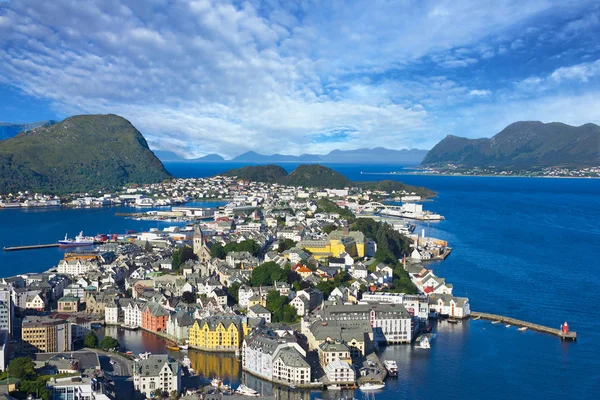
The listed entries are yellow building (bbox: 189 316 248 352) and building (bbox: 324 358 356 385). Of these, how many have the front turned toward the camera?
2

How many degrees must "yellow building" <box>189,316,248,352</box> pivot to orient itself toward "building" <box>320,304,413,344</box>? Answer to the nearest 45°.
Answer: approximately 90° to its left

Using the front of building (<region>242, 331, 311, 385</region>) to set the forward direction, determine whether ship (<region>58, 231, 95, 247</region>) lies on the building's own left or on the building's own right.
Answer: on the building's own right

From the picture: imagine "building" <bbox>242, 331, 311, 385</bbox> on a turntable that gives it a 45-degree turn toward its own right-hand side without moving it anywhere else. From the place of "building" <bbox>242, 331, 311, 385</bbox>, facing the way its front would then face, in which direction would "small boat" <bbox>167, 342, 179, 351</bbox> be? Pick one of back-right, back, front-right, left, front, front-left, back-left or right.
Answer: front-right

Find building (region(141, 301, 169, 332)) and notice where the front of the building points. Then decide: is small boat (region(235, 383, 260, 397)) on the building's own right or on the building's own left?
on the building's own left

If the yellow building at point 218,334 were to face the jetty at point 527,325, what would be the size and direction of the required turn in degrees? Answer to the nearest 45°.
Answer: approximately 90° to its left

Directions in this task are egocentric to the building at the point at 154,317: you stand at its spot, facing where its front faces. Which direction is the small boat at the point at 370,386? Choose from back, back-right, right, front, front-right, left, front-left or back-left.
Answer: left

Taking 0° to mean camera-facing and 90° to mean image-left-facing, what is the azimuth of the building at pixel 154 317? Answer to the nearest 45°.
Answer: approximately 45°

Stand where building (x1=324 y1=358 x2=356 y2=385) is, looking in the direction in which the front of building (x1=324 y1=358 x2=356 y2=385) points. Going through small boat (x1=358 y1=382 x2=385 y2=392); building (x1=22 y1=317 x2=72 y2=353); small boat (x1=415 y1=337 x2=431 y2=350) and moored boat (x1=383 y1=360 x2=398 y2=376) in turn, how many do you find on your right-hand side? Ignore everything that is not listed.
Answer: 1

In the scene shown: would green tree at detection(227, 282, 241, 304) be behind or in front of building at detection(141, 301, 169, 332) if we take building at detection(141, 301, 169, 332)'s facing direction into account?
behind

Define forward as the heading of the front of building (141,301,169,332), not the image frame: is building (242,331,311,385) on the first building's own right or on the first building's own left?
on the first building's own left

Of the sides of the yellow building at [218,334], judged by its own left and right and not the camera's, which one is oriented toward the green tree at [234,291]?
back

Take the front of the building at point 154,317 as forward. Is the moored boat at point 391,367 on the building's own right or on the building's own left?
on the building's own left

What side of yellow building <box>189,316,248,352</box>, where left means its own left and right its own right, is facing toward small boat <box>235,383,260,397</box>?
front
